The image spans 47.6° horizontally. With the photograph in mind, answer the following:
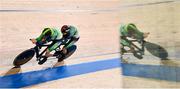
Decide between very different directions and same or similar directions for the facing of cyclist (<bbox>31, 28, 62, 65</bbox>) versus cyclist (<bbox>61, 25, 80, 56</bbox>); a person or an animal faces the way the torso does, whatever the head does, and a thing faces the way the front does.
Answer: same or similar directions

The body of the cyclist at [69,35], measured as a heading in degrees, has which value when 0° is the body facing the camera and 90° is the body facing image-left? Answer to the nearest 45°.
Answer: approximately 90°

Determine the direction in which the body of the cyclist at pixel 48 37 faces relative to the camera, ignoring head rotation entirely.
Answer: to the viewer's left

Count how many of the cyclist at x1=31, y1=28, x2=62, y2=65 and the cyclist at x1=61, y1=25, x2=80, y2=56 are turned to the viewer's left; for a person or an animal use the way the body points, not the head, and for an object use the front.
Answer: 2
